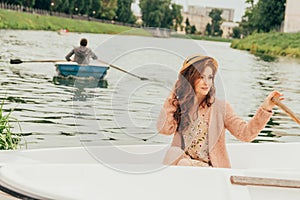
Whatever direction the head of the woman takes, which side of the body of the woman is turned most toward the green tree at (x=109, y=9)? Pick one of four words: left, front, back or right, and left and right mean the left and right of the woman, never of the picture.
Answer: back

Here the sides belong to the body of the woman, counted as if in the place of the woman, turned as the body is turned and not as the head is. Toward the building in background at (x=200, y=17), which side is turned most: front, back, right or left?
back

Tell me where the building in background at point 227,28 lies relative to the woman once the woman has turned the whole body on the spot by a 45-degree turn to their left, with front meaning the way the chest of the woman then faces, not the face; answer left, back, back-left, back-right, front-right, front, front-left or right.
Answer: back-left

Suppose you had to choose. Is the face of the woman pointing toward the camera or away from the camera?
toward the camera

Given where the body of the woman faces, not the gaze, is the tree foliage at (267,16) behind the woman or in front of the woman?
behind

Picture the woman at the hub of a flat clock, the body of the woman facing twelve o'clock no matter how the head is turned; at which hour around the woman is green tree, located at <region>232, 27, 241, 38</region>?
The green tree is roughly at 6 o'clock from the woman.

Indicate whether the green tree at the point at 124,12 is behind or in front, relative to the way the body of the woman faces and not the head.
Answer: behind

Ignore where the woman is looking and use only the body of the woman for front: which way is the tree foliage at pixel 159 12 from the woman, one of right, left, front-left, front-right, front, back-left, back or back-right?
back

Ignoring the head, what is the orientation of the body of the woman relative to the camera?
toward the camera
